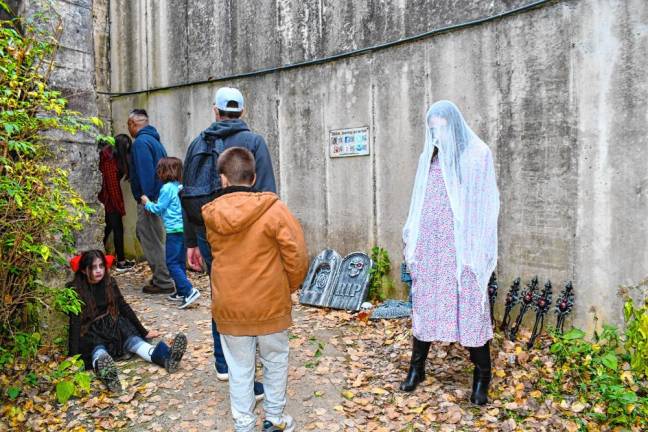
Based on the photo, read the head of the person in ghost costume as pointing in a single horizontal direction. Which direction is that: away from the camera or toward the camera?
toward the camera

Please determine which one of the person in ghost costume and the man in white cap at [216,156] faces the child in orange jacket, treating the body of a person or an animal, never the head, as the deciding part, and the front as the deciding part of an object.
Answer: the person in ghost costume

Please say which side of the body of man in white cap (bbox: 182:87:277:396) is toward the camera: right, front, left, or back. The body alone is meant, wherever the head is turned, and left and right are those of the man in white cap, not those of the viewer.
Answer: back

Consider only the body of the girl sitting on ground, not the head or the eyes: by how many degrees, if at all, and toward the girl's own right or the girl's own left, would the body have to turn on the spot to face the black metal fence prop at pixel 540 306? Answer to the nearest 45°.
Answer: approximately 45° to the girl's own left

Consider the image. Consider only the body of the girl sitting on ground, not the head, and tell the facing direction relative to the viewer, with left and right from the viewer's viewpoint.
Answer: facing the viewer and to the right of the viewer

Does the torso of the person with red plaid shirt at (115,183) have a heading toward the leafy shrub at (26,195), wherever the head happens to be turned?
no

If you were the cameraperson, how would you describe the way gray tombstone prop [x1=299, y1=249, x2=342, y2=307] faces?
facing the viewer

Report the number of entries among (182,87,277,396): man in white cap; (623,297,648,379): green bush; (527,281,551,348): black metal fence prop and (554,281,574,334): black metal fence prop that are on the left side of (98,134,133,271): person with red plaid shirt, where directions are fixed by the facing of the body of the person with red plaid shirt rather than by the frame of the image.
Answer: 0

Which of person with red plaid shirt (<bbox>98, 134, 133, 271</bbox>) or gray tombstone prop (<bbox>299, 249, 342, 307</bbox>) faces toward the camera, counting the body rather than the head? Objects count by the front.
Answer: the gray tombstone prop

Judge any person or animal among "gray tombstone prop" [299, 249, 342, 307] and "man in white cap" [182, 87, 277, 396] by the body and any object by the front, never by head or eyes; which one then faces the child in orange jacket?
the gray tombstone prop

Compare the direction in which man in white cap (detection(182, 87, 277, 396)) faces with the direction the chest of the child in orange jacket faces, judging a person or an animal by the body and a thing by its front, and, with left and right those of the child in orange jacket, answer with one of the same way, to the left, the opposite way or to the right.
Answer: the same way

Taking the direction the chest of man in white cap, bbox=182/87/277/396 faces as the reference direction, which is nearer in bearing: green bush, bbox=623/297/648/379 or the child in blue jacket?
the child in blue jacket

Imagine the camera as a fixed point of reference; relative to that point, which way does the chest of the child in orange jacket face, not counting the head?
away from the camera

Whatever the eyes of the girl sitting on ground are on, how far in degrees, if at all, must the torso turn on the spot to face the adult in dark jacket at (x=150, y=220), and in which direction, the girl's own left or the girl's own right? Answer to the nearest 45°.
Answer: approximately 135° to the girl's own left
